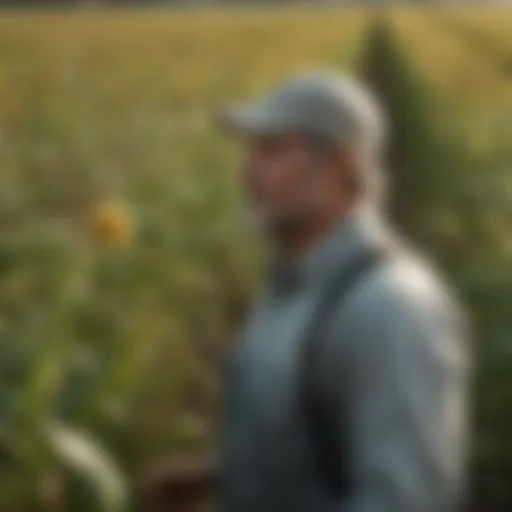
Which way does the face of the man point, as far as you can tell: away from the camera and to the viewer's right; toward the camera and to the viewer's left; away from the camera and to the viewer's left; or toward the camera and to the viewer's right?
toward the camera and to the viewer's left

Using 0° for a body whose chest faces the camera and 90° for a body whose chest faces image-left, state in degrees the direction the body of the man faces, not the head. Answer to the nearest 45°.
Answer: approximately 45°
